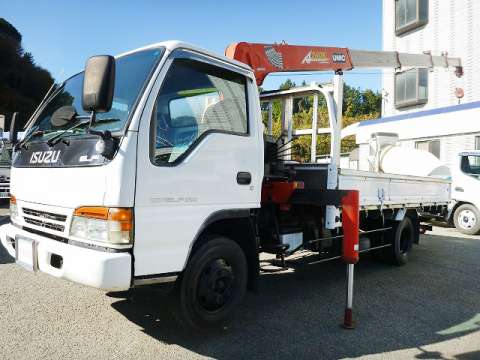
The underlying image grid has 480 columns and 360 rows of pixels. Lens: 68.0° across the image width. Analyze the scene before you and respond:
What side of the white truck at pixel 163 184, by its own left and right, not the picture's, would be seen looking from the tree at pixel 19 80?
right

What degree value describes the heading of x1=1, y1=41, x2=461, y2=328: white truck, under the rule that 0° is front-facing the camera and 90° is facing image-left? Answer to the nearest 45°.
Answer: approximately 45°

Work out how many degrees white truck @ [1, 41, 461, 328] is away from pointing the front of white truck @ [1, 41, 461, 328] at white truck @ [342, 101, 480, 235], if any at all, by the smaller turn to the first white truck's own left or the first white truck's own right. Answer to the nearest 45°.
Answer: approximately 180°

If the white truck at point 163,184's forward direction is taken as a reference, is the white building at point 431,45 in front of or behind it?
behind
